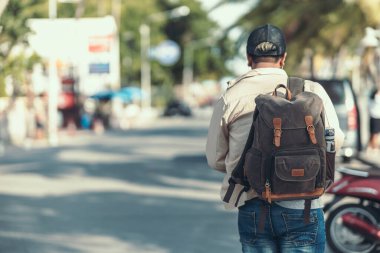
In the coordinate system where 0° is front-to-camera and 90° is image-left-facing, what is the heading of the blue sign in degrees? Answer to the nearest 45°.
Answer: approximately 0°

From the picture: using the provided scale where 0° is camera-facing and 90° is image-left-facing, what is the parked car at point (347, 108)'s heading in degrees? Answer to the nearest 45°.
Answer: approximately 180°

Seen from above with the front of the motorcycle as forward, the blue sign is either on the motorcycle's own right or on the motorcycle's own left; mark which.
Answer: on the motorcycle's own left

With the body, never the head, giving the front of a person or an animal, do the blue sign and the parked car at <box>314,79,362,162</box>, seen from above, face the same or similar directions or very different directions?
very different directions

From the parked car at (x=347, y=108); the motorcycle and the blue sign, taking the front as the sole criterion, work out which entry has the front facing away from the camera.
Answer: the parked car

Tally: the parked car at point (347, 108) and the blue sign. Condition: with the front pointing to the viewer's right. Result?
0
